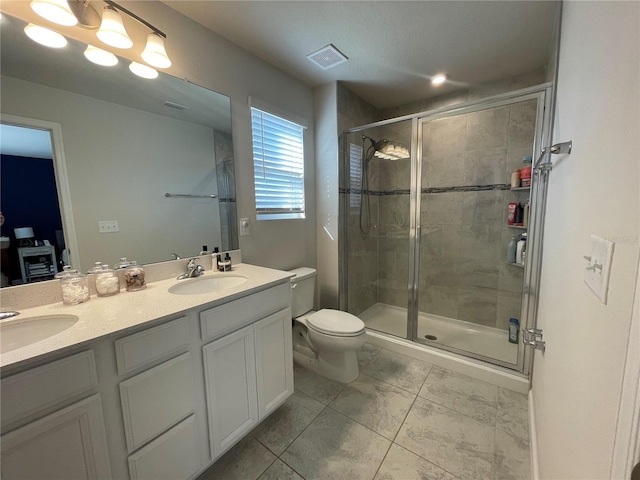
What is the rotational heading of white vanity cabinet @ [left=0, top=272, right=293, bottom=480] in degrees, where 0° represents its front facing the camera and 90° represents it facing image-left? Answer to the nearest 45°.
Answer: approximately 315°

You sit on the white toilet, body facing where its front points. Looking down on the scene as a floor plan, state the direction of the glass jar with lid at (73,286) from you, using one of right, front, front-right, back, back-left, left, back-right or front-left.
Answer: right

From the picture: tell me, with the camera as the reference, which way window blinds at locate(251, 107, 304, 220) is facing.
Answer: facing the viewer and to the right of the viewer

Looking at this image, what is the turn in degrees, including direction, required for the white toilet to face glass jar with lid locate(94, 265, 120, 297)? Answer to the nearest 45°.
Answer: approximately 90° to its right

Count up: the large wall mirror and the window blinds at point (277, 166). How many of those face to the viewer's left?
0

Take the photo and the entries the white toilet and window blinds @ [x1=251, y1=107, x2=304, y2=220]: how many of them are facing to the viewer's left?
0

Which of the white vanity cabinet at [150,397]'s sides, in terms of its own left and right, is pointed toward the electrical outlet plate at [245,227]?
left

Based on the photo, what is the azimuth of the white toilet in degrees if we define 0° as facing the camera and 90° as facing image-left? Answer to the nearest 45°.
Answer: approximately 315°

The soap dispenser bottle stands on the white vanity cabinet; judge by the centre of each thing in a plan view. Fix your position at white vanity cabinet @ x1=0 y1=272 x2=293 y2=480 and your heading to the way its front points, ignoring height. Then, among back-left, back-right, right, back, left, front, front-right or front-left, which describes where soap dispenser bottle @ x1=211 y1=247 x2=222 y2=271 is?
left

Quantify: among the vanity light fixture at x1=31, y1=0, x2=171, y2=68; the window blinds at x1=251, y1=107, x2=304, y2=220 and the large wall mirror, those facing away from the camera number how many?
0

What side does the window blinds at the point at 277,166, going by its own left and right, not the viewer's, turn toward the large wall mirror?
right

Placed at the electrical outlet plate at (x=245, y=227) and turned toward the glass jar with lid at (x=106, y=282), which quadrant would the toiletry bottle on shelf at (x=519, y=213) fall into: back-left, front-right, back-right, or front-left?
back-left

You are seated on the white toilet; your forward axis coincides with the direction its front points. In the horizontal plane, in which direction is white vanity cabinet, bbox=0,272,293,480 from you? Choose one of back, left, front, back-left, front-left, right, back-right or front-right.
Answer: right

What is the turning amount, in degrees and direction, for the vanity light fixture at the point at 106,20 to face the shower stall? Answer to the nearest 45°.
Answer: approximately 45° to its left

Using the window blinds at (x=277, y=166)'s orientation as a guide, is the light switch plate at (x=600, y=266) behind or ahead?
ahead

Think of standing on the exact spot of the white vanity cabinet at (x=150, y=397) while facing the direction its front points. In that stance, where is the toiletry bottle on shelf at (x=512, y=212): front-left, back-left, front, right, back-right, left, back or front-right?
front-left
